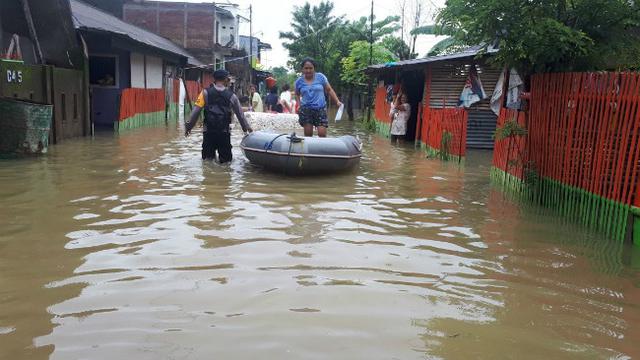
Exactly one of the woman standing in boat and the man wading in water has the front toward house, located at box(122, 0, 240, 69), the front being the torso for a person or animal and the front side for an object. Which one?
the man wading in water

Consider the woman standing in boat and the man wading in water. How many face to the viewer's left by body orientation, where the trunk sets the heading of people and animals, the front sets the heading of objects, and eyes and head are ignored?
0

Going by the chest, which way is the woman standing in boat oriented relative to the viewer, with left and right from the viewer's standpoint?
facing the viewer

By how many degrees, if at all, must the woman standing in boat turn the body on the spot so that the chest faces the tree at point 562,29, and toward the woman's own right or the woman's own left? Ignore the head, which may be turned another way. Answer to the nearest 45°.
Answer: approximately 45° to the woman's own left

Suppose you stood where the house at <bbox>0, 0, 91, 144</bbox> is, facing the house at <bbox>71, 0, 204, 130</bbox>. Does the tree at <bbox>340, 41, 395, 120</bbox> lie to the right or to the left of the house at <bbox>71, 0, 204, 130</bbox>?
right

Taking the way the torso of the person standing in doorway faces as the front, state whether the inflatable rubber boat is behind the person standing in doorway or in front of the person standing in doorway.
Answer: in front

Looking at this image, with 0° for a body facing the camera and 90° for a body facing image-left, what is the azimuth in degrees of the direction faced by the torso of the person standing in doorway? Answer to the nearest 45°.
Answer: approximately 45°

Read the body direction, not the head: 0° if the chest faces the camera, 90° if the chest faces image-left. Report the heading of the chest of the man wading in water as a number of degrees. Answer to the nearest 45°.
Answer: approximately 180°

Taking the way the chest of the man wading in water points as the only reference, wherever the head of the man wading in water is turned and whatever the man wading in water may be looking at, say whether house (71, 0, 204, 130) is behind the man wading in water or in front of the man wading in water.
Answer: in front

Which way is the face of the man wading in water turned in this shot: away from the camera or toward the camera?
away from the camera

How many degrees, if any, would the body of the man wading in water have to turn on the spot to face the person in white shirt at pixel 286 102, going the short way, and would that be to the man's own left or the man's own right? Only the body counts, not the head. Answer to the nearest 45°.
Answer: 0° — they already face them

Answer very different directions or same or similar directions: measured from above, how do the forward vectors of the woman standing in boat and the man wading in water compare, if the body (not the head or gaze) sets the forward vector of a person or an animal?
very different directions
